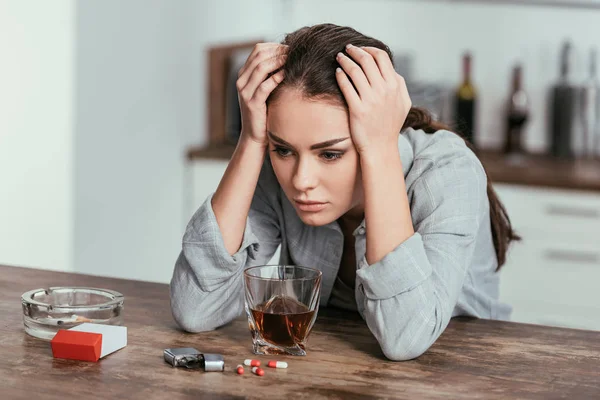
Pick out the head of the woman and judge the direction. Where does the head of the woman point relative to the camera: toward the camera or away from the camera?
toward the camera

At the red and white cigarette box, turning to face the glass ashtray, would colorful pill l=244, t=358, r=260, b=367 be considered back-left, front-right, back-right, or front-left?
back-right

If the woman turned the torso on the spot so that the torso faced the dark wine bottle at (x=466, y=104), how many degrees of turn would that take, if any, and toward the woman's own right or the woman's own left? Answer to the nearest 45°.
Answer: approximately 135° to the woman's own right

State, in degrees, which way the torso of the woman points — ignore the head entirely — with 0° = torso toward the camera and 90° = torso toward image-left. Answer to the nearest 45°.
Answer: approximately 45°
